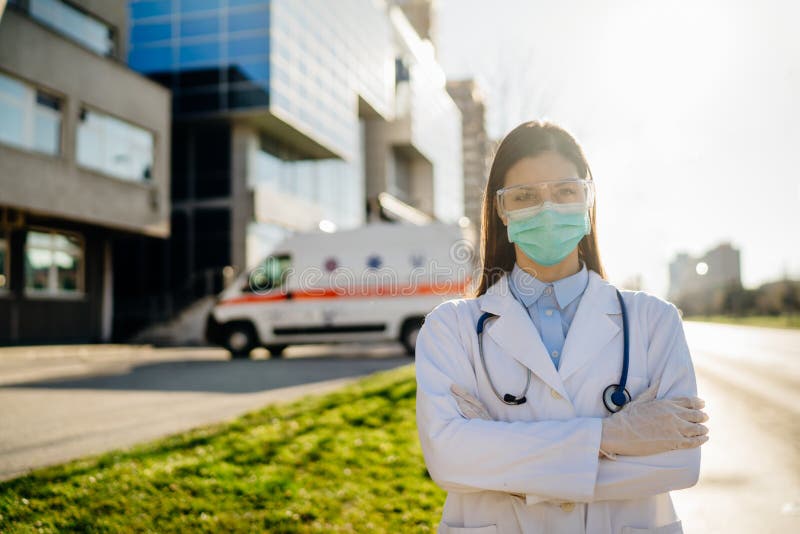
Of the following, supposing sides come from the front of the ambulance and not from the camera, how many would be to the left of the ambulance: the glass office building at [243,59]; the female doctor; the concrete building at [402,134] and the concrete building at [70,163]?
1

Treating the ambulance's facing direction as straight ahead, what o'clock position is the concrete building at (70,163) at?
The concrete building is roughly at 1 o'clock from the ambulance.

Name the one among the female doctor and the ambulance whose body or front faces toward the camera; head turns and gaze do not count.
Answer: the female doctor

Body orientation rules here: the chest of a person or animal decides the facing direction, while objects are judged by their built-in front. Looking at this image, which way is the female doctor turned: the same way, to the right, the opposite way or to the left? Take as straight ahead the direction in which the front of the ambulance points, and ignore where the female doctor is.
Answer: to the left

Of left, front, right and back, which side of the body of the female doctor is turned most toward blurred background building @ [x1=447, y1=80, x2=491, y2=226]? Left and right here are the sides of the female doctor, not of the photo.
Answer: back

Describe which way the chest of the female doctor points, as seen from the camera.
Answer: toward the camera

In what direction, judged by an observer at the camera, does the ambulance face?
facing to the left of the viewer

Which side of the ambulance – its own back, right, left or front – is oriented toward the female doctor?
left

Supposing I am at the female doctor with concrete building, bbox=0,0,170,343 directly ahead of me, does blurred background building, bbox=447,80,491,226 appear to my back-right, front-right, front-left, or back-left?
front-right

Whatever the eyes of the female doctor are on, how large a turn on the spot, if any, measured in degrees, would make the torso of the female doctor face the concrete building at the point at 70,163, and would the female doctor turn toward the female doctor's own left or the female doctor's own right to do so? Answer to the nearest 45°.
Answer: approximately 135° to the female doctor's own right

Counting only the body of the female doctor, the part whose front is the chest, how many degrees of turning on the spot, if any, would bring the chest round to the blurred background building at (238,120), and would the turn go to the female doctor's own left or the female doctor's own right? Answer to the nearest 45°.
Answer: approximately 135° to the female doctor's own right

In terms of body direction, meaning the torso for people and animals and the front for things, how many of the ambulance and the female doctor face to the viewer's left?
1
